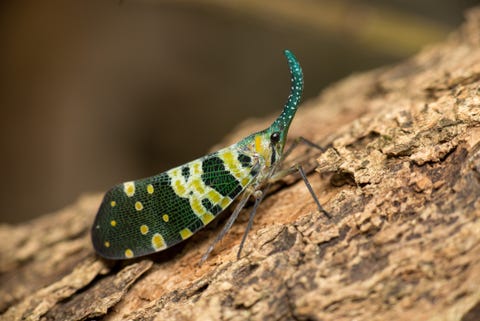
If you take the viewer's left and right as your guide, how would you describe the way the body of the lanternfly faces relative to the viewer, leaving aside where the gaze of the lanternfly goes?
facing to the right of the viewer
